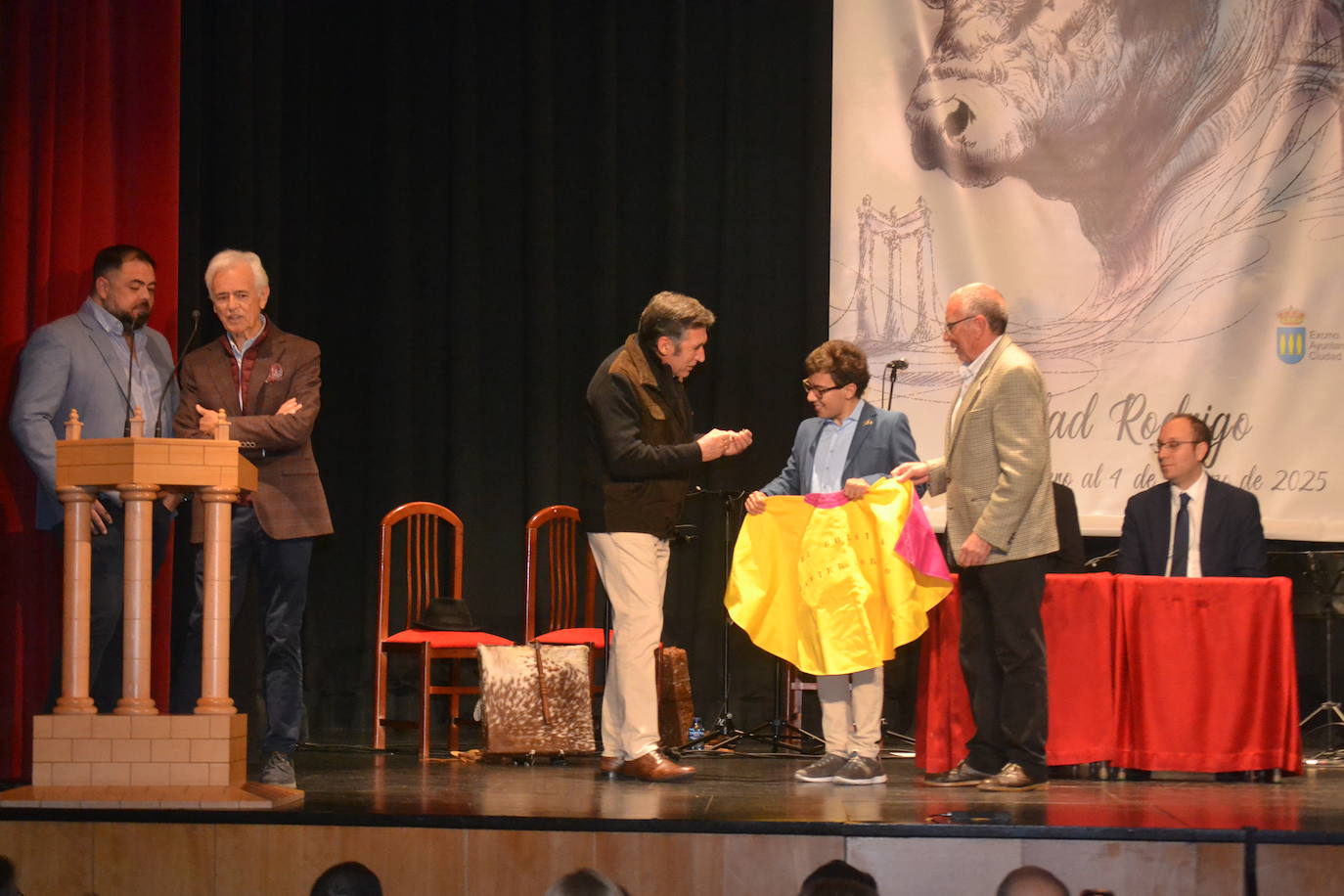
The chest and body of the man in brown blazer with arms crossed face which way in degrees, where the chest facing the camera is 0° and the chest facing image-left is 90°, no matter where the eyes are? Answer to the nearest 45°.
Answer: approximately 0°

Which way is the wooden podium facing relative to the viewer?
toward the camera

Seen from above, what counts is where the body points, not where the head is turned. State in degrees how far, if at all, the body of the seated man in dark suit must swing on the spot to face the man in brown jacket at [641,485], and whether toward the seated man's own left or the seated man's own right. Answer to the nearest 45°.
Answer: approximately 45° to the seated man's own right

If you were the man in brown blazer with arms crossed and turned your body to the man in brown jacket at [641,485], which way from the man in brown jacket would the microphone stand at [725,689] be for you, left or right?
left

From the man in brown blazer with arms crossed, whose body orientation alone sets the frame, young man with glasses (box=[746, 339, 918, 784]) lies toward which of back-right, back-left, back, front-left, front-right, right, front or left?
left

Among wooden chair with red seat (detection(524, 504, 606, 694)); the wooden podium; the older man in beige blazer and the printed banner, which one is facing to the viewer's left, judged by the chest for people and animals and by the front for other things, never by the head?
the older man in beige blazer

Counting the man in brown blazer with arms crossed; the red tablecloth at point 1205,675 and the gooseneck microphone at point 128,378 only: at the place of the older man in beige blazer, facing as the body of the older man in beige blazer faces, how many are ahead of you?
2

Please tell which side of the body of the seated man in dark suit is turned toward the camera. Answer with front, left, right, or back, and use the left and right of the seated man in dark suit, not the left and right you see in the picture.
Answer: front

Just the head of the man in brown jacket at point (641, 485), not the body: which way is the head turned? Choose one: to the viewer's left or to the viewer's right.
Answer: to the viewer's right

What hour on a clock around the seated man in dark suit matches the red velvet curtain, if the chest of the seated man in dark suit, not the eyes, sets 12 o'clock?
The red velvet curtain is roughly at 2 o'clock from the seated man in dark suit.

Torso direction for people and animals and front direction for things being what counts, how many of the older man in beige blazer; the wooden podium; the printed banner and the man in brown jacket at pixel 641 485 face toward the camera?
2

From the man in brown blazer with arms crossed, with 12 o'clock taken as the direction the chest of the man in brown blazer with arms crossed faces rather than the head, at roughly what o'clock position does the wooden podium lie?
The wooden podium is roughly at 1 o'clock from the man in brown blazer with arms crossed.

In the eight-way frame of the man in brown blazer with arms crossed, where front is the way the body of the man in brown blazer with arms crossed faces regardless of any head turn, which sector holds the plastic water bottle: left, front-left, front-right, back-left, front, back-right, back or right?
back-left

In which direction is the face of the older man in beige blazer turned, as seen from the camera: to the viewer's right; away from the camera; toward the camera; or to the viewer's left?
to the viewer's left

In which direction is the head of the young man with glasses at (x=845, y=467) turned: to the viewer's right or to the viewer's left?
to the viewer's left

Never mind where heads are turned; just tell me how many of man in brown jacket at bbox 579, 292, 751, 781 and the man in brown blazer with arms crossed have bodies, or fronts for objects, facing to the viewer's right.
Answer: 1

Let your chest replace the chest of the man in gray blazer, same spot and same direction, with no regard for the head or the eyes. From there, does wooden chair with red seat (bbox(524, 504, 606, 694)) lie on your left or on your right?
on your left

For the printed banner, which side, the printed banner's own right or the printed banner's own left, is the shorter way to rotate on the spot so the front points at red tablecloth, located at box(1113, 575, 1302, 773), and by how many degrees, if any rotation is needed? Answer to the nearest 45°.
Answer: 0° — it already faces it
